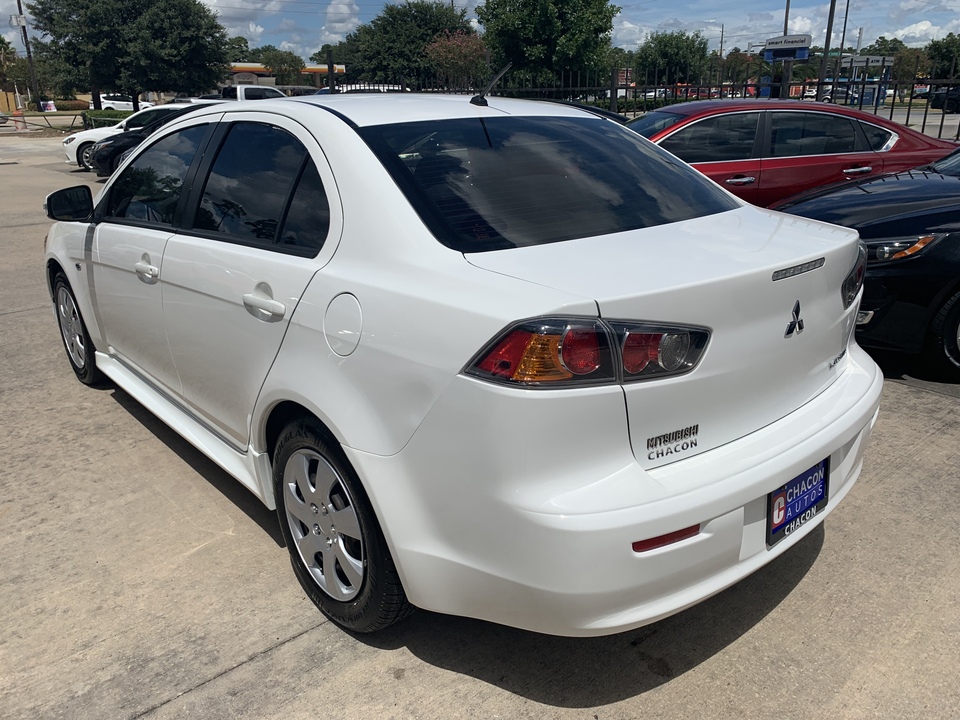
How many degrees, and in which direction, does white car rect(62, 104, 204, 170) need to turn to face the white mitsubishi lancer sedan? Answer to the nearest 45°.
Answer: approximately 90° to its left

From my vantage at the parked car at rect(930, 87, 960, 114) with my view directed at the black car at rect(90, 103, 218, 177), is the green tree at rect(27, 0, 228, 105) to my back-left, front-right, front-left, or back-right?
front-right

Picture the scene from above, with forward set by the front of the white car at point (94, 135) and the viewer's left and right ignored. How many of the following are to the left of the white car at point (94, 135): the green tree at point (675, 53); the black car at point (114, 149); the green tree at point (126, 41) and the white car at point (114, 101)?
1

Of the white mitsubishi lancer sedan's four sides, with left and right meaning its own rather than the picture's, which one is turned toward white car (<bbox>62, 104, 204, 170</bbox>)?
front

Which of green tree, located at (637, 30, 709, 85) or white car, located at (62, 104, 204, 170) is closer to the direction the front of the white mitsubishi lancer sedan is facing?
the white car

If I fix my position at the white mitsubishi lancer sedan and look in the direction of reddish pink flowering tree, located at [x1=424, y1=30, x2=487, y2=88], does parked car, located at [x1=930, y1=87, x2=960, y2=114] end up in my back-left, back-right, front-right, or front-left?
front-right

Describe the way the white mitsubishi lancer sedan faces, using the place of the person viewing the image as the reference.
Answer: facing away from the viewer and to the left of the viewer

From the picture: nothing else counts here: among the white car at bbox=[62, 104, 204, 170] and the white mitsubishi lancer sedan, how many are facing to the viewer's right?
0

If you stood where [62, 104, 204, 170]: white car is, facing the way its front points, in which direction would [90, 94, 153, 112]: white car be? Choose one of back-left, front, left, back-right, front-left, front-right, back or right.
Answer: right

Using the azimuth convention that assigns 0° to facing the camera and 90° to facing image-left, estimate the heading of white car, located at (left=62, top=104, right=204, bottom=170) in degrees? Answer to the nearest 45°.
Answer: approximately 90°

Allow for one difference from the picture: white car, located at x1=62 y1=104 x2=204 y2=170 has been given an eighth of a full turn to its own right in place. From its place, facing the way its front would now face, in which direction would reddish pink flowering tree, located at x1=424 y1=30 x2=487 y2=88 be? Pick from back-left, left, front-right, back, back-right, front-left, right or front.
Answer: right

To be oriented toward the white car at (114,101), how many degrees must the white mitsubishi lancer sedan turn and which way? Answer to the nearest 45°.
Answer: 0° — it already faces it

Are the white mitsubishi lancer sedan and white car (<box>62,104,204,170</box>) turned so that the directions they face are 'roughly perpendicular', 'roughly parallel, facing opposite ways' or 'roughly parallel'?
roughly perpendicular

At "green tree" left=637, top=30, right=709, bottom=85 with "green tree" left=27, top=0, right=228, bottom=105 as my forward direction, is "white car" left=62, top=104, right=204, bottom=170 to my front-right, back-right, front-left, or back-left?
front-left
